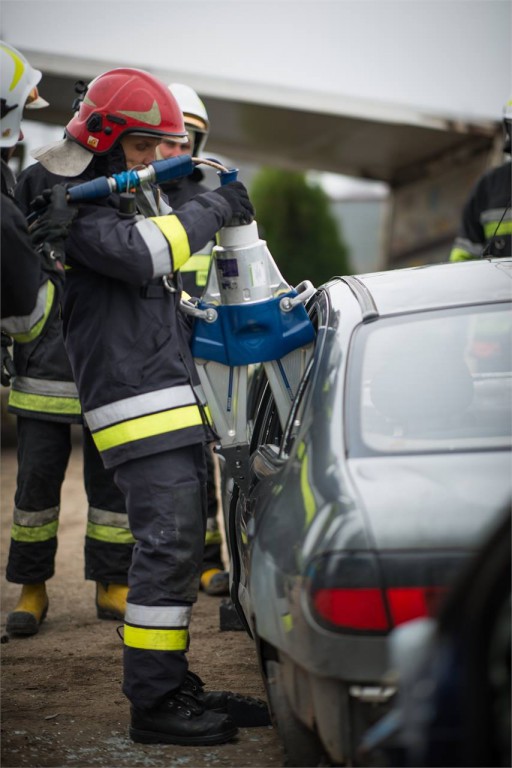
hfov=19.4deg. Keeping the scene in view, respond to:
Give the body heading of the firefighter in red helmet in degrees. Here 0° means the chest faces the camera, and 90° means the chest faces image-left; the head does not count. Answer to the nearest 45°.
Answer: approximately 270°

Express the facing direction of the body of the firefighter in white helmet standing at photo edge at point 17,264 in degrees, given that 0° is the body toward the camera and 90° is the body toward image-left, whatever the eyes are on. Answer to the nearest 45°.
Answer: approximately 270°
